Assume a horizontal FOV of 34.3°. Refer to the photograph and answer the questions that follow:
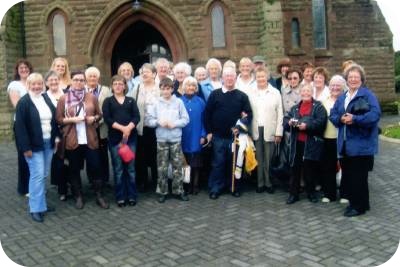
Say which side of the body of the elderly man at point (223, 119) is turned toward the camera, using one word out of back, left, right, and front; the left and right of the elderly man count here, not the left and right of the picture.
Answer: front

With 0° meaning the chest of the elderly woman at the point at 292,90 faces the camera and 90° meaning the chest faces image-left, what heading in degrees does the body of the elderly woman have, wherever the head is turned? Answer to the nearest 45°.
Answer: approximately 0°

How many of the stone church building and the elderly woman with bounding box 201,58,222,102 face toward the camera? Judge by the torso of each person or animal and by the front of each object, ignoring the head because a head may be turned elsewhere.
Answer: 2

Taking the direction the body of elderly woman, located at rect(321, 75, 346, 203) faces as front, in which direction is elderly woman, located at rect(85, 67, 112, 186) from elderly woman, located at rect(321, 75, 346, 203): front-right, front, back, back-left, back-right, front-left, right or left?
front-right

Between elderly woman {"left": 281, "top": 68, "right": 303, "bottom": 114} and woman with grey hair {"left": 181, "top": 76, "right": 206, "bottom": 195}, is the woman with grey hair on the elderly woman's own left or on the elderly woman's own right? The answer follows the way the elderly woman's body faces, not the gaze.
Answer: on the elderly woman's own right

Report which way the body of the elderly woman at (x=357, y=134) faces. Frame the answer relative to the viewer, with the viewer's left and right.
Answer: facing the viewer and to the left of the viewer

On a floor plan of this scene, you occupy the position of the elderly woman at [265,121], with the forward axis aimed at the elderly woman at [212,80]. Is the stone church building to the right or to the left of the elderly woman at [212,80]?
right

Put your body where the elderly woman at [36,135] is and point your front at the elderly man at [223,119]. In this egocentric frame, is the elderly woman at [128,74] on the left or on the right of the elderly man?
left

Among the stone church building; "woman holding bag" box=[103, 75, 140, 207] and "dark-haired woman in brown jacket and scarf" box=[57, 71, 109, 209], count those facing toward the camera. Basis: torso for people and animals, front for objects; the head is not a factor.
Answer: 3

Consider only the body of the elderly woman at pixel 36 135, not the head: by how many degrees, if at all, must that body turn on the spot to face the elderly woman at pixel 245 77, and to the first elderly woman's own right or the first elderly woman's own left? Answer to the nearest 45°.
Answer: approximately 45° to the first elderly woman's own left

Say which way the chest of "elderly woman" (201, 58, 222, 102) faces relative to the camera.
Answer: toward the camera

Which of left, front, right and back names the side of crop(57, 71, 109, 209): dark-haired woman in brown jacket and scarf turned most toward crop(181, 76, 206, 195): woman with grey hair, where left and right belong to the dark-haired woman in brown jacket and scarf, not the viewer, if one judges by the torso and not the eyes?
left
